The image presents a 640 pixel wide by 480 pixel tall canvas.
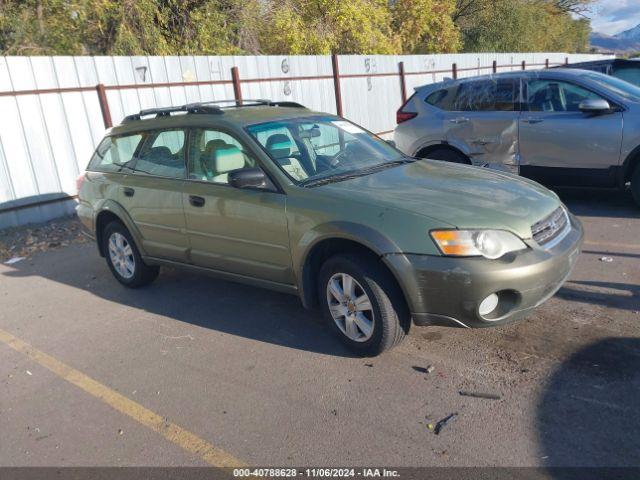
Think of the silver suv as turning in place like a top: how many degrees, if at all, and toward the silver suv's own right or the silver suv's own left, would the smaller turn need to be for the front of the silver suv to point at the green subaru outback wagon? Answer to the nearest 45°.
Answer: approximately 90° to the silver suv's own right

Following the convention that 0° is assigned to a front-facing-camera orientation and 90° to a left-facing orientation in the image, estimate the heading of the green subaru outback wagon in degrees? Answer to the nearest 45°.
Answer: approximately 315°

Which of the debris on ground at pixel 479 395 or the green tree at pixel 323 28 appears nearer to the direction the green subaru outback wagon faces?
the debris on ground

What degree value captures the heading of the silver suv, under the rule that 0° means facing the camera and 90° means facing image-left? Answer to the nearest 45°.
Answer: approximately 270°

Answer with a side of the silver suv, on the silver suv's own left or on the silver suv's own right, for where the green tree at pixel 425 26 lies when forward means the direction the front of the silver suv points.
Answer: on the silver suv's own left

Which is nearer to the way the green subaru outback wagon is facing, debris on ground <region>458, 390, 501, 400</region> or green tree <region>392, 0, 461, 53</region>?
the debris on ground

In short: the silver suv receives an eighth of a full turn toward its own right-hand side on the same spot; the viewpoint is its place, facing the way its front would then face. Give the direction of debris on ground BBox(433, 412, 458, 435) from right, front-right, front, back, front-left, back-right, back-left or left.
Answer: front-right

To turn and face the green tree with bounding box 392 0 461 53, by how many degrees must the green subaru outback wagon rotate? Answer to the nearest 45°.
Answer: approximately 135° to its left

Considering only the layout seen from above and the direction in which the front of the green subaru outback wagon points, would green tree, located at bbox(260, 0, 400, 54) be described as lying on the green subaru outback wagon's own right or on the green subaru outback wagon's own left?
on the green subaru outback wagon's own left

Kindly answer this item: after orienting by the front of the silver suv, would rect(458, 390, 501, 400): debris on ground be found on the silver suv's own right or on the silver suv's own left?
on the silver suv's own right
